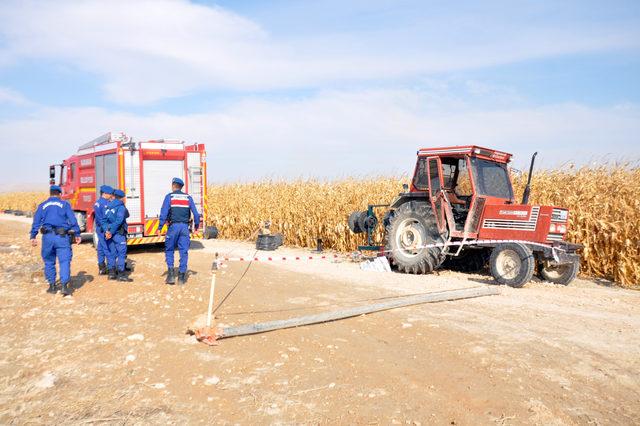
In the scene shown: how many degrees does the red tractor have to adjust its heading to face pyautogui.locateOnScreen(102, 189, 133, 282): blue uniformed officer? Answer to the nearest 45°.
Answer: approximately 135° to its right

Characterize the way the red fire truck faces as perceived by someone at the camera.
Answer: facing away from the viewer and to the left of the viewer

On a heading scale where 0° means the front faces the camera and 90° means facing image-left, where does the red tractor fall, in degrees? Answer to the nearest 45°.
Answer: approximately 315°

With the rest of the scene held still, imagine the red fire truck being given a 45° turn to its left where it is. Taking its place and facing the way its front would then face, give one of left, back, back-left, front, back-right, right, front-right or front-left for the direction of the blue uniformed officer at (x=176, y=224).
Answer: left

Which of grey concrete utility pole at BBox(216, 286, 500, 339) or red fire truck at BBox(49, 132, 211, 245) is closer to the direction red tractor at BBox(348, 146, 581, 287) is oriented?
the grey concrete utility pole

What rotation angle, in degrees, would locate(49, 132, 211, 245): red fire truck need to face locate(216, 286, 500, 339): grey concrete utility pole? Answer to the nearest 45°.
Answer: approximately 135° to its left

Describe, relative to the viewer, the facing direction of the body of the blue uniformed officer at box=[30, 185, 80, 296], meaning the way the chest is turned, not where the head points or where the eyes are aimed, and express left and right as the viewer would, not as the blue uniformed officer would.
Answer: facing away from the viewer

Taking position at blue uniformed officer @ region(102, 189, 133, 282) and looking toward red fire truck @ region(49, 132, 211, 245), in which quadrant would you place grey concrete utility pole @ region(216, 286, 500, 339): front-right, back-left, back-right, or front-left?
back-right
